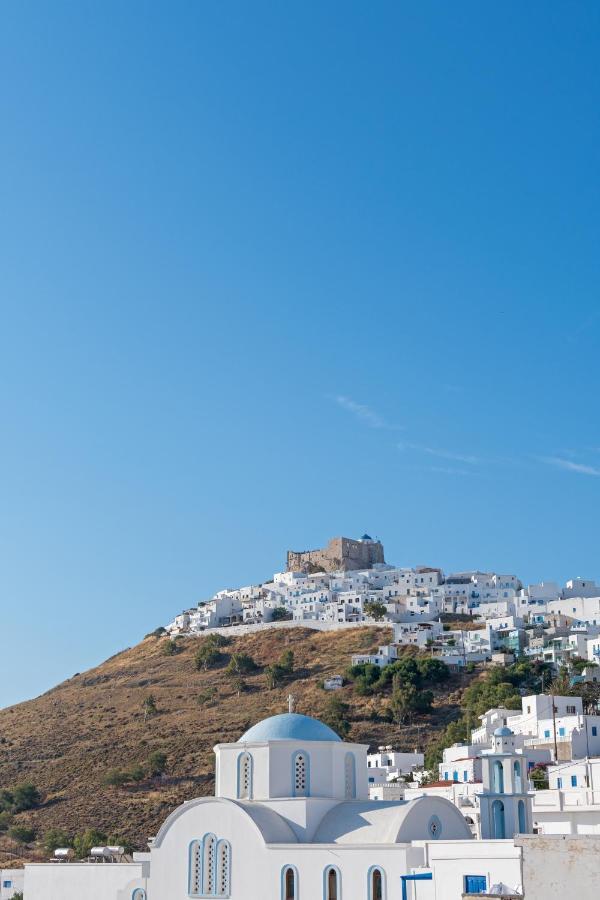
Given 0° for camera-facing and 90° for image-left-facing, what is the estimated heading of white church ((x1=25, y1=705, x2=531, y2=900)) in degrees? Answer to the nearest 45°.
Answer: approximately 315°

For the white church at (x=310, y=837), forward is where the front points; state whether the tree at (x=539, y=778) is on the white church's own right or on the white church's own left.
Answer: on the white church's own left
